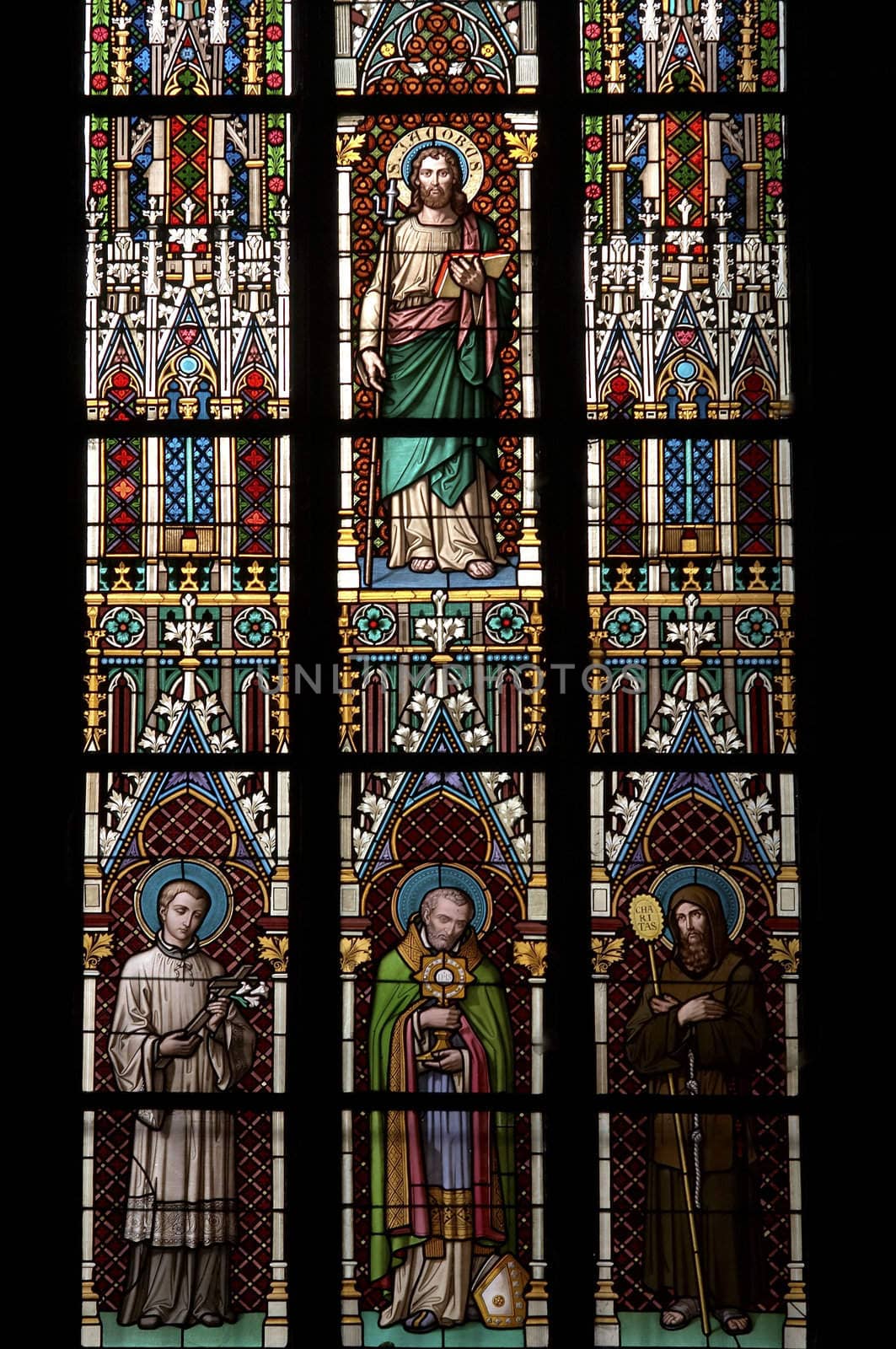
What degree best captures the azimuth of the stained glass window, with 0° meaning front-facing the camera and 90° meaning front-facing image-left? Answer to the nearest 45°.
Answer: approximately 0°
